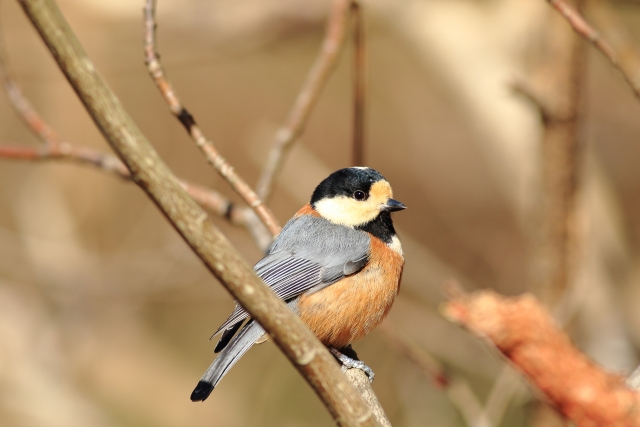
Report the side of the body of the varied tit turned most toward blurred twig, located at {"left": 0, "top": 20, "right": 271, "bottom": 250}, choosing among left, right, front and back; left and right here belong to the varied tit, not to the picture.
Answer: back

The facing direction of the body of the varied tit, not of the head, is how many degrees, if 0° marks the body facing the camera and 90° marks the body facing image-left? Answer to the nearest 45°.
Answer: approximately 270°

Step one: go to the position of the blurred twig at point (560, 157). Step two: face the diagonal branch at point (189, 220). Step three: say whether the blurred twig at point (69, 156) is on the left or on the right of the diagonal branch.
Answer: right
